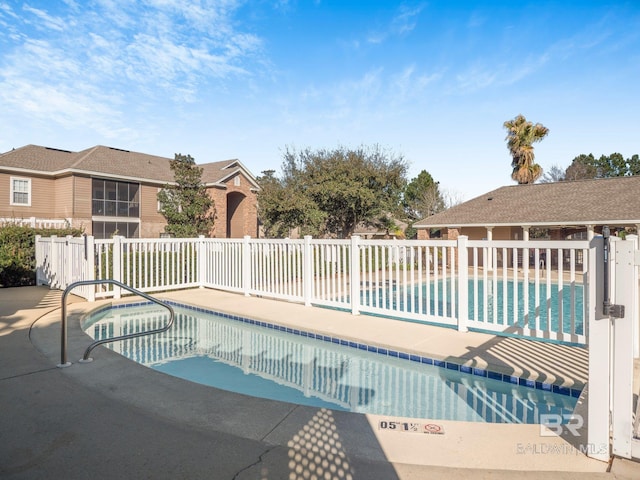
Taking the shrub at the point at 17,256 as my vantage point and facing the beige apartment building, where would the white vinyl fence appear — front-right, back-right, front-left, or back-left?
back-right

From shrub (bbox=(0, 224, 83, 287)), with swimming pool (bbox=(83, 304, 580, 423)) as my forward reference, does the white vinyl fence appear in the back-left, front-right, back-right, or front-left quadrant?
front-left

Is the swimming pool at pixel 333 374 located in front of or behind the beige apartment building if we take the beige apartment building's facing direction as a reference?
in front

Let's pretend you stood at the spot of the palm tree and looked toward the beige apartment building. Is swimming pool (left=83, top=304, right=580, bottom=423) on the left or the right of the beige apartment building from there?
left

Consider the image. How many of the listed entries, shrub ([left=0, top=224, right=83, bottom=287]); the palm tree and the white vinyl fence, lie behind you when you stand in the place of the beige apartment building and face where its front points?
0

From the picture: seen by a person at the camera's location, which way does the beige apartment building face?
facing the viewer and to the right of the viewer

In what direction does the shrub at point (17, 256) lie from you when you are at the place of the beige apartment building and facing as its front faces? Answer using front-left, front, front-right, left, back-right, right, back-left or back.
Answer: front-right
